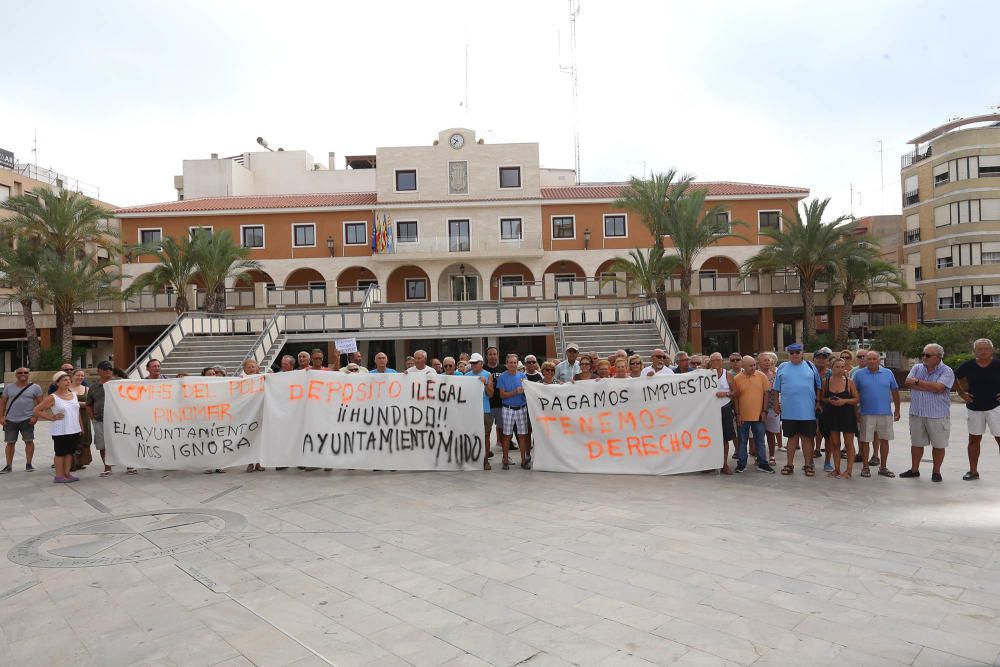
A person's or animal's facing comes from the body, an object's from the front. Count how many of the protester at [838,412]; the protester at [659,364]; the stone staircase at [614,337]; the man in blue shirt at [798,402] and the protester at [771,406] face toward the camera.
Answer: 5

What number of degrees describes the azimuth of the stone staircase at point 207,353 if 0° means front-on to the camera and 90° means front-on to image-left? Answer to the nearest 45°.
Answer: approximately 0°

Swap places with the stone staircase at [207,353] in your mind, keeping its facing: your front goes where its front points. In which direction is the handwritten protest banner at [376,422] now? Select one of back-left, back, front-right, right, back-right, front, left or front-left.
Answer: front

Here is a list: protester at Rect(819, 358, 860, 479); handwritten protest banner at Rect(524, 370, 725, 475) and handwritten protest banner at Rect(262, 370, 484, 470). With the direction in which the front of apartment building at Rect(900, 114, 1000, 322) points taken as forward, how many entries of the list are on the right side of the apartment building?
0

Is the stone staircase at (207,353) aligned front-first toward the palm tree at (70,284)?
no

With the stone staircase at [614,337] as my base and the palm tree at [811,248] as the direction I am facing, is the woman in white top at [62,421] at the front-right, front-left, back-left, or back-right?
back-right

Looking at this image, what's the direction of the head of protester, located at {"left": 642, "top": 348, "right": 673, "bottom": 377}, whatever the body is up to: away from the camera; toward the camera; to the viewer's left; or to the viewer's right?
toward the camera

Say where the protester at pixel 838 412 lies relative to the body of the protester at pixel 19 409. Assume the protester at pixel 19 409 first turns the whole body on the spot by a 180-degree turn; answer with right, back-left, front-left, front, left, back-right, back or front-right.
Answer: back-right

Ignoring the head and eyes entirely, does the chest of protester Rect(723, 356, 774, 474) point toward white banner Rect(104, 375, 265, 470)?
no

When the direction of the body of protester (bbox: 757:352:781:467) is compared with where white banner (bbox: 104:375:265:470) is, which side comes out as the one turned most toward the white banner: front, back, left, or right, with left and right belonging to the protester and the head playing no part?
right

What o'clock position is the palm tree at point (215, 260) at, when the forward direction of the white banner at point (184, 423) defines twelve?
The palm tree is roughly at 6 o'clock from the white banner.

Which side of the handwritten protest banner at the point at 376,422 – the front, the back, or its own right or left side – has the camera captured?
front

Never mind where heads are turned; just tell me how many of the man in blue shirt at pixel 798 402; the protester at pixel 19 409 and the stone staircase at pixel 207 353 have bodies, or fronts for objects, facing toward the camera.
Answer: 3

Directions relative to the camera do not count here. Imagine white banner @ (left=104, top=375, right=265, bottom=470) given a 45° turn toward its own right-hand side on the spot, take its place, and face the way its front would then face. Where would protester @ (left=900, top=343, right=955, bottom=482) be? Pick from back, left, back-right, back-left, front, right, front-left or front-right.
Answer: left

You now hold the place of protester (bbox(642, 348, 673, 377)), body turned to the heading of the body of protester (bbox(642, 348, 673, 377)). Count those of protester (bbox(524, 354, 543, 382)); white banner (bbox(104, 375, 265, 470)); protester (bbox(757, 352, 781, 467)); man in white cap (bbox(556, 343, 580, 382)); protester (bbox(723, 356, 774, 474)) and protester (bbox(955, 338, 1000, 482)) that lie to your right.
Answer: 3

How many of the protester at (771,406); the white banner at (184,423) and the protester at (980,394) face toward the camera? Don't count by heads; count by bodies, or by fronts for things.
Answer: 3

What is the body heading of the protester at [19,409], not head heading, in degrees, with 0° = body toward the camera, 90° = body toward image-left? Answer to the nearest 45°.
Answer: approximately 0°

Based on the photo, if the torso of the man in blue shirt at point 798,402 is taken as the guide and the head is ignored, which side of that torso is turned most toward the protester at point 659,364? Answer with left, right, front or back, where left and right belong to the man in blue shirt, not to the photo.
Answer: right

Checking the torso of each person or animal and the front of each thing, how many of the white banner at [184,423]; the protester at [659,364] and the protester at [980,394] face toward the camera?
3

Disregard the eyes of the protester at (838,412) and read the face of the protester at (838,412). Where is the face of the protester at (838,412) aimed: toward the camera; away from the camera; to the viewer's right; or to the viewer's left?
toward the camera

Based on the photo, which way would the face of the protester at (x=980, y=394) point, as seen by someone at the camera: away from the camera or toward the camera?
toward the camera
